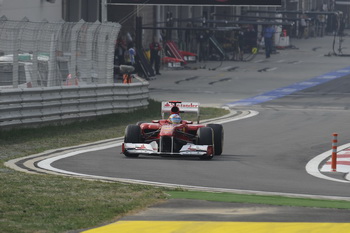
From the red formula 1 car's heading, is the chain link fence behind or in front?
behind

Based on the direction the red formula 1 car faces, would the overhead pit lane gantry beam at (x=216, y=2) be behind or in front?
behind

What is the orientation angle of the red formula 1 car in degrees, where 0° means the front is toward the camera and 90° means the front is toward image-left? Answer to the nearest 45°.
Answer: approximately 0°

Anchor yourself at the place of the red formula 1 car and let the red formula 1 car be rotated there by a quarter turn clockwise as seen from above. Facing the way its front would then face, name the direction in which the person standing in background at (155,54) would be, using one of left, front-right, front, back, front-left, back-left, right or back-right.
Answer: right
